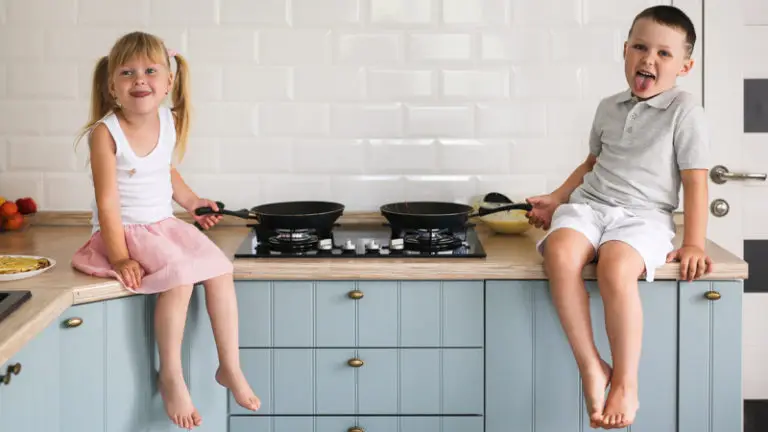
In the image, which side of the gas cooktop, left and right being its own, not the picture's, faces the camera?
front

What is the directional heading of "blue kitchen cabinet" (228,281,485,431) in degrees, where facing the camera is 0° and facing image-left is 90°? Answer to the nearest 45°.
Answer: approximately 0°

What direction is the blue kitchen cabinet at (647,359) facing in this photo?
toward the camera

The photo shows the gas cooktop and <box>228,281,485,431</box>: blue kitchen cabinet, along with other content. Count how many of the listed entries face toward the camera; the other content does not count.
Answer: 2

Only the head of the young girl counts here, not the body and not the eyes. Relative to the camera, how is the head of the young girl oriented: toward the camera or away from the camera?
toward the camera

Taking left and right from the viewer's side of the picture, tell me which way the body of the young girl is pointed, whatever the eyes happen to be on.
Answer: facing the viewer and to the right of the viewer

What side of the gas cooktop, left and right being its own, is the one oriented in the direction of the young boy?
left

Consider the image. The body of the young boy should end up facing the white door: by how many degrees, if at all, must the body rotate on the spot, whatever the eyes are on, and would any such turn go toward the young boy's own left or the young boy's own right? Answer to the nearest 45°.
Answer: approximately 180°

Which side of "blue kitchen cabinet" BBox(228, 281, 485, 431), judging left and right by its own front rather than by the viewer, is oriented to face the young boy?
left
